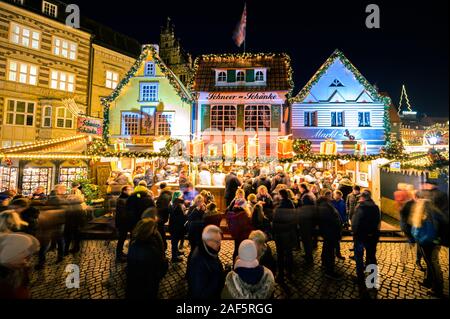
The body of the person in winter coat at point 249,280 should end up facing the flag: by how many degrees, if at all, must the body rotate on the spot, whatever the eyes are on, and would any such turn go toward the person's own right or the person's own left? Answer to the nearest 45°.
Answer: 0° — they already face it

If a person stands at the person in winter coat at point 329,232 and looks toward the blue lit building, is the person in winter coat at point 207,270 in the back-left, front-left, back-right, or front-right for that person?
back-left

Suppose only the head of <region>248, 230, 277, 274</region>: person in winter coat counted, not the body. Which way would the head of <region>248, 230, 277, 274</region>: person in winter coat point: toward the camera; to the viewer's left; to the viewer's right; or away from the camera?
away from the camera

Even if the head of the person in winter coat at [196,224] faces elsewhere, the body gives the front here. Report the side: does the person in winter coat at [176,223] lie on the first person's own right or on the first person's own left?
on the first person's own left

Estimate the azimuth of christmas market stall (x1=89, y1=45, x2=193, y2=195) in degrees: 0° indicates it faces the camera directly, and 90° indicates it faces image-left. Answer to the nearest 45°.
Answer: approximately 0°

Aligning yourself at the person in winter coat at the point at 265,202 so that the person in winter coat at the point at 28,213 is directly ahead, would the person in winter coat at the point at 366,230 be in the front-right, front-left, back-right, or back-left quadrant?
back-left

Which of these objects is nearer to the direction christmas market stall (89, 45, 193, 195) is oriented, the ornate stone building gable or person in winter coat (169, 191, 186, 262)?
the person in winter coat

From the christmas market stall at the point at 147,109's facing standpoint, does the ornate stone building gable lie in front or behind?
behind

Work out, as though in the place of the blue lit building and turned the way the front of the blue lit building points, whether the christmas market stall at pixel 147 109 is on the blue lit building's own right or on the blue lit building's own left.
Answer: on the blue lit building's own right

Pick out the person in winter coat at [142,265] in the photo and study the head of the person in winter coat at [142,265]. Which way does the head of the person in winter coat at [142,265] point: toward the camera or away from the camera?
away from the camera

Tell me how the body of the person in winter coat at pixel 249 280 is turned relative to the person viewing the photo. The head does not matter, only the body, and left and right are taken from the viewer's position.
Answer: facing away from the viewer

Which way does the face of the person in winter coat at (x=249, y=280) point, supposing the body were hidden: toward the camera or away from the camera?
away from the camera

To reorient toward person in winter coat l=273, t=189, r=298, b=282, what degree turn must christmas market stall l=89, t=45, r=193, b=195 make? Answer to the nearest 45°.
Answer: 0° — it already faces them
